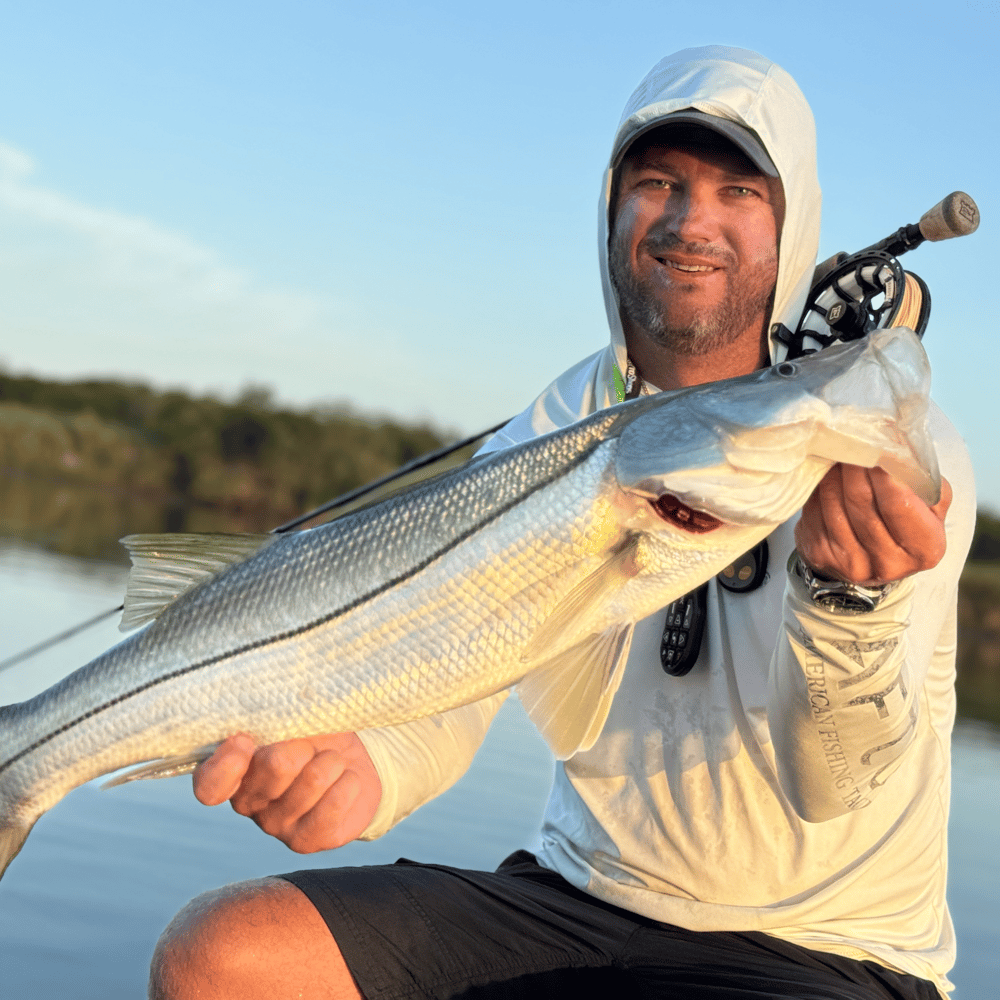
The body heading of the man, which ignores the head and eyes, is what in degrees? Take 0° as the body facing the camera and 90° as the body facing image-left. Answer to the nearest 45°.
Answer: approximately 0°
